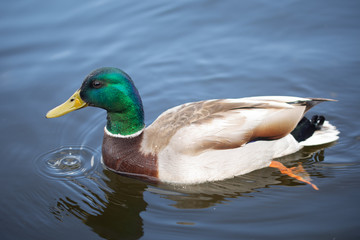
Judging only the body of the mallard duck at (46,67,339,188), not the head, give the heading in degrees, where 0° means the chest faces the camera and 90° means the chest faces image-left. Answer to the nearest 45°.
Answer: approximately 90°
